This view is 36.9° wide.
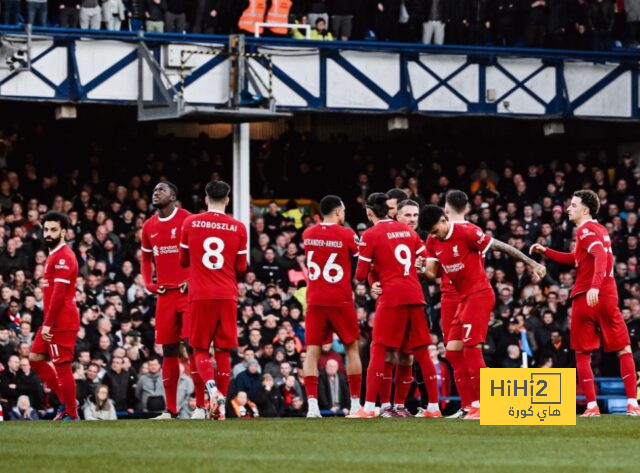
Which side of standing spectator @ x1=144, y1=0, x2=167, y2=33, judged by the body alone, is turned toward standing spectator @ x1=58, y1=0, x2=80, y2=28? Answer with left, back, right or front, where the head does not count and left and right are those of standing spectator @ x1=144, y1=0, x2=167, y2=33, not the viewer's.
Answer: right

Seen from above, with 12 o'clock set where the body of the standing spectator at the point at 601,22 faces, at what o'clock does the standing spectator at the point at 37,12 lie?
the standing spectator at the point at 37,12 is roughly at 2 o'clock from the standing spectator at the point at 601,22.

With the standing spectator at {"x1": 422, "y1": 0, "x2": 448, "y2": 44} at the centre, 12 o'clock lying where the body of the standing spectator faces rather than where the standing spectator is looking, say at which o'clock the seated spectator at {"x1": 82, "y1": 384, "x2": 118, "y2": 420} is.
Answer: The seated spectator is roughly at 1 o'clock from the standing spectator.

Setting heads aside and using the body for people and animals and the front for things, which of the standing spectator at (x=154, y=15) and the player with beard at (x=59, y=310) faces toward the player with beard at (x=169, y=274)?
the standing spectator

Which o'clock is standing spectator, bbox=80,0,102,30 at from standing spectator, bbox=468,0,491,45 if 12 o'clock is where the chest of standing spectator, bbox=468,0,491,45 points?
standing spectator, bbox=80,0,102,30 is roughly at 2 o'clock from standing spectator, bbox=468,0,491,45.

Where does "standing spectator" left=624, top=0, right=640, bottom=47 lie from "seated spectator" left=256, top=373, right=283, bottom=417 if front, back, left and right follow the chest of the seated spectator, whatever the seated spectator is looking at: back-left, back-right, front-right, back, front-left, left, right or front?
back-left
